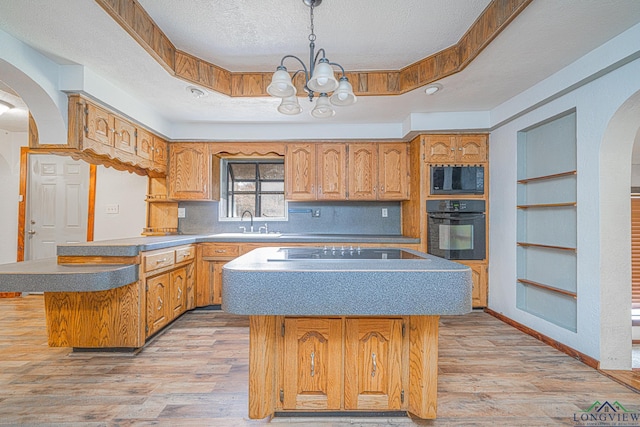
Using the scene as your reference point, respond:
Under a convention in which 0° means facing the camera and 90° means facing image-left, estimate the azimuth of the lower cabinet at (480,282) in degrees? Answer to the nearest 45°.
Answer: approximately 0°

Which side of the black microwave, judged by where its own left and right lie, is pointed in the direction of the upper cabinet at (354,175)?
right

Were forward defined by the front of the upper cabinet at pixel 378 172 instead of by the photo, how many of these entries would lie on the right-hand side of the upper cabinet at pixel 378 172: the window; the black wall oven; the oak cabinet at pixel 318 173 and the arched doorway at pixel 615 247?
2

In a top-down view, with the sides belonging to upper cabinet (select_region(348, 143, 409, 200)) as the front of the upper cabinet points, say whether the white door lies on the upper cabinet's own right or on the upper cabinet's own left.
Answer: on the upper cabinet's own right

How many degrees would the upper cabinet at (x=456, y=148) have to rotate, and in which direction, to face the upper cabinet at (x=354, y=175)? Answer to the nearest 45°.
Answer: approximately 90° to its right

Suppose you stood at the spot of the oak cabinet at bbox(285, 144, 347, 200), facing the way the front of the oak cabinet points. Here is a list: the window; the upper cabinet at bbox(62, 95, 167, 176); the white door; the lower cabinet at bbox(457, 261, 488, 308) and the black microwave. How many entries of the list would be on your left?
2

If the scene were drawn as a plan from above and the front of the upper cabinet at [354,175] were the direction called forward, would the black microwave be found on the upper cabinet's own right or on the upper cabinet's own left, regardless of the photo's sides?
on the upper cabinet's own left

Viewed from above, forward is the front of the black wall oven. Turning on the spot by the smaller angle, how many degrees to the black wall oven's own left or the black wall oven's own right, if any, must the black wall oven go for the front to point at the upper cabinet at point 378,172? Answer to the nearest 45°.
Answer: approximately 90° to the black wall oven's own right

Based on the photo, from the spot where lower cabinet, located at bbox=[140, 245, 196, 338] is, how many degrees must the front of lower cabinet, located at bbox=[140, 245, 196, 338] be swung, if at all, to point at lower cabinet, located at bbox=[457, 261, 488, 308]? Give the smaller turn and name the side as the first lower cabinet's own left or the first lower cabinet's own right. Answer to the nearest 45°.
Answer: approximately 45° to the first lower cabinet's own left
